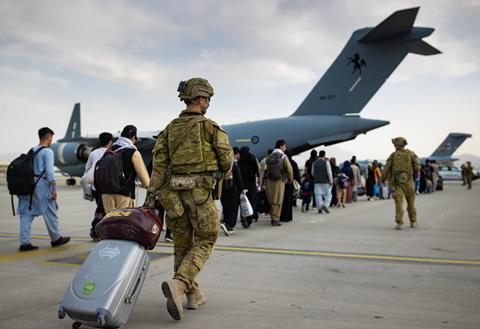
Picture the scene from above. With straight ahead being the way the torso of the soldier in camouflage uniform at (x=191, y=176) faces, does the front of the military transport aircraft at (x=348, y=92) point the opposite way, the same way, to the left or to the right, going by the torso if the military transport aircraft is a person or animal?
to the left

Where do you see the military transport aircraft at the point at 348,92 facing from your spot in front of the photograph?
facing away from the viewer and to the left of the viewer

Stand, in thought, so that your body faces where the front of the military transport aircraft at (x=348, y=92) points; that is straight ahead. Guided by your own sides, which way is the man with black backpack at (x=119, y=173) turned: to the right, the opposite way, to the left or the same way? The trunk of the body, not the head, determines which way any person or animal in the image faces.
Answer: to the right

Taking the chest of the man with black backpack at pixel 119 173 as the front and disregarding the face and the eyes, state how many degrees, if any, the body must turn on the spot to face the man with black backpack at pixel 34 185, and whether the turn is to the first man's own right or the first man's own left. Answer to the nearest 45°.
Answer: approximately 90° to the first man's own left

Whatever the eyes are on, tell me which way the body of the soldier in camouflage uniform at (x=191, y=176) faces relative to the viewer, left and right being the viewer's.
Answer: facing away from the viewer and to the right of the viewer

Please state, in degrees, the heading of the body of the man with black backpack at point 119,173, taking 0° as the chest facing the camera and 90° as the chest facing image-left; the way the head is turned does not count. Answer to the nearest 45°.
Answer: approximately 225°

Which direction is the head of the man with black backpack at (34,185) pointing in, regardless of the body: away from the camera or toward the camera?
away from the camera

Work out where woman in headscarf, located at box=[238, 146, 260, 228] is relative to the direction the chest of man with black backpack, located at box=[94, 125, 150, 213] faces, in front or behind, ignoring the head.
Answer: in front

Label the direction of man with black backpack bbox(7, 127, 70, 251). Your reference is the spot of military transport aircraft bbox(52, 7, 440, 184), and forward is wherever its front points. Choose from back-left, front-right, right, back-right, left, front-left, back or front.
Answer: left

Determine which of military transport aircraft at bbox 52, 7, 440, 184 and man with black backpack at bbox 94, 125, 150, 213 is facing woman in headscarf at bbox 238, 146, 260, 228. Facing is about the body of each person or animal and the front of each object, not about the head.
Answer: the man with black backpack

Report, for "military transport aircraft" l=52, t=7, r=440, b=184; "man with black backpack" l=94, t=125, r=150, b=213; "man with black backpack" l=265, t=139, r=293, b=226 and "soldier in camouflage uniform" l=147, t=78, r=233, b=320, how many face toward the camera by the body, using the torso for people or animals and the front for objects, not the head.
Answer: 0

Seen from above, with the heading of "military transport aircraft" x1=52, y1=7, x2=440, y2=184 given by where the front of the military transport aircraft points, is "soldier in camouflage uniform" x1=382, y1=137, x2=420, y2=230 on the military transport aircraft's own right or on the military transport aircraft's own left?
on the military transport aircraft's own left

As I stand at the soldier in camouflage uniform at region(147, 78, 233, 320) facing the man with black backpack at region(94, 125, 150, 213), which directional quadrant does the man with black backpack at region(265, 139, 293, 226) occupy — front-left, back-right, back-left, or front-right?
front-right

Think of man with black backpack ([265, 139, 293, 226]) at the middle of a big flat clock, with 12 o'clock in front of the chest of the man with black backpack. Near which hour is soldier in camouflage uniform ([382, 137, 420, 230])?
The soldier in camouflage uniform is roughly at 2 o'clock from the man with black backpack.
